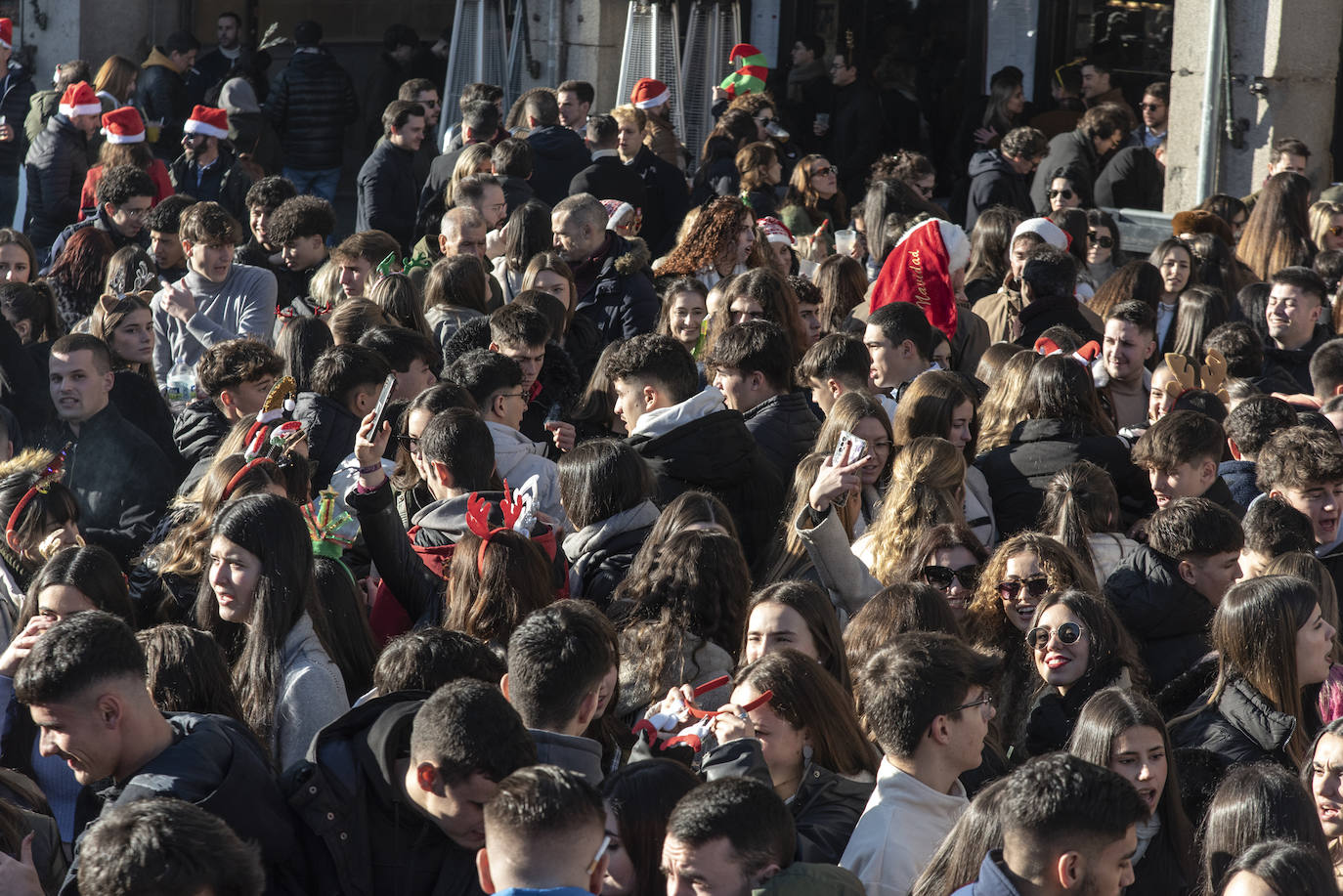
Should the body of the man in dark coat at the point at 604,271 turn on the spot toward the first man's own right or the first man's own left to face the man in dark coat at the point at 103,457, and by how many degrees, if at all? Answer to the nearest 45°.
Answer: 0° — they already face them

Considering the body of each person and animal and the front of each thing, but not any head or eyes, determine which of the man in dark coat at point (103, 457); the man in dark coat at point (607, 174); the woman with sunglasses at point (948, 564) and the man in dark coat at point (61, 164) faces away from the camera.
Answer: the man in dark coat at point (607, 174)

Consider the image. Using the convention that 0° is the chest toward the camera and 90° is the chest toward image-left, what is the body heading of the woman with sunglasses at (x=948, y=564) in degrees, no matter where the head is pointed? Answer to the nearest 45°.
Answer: approximately 0°

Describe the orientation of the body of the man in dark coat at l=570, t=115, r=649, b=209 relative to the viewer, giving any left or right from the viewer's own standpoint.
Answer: facing away from the viewer

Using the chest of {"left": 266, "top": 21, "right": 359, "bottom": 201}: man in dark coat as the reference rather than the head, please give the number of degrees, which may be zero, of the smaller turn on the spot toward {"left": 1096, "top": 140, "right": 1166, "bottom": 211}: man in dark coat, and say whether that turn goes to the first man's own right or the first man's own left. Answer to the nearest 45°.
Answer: approximately 135° to the first man's own right

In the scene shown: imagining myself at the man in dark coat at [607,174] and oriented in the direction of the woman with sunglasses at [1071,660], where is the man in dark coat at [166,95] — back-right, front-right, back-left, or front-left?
back-right

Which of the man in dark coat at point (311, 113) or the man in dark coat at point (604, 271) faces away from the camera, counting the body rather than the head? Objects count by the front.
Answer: the man in dark coat at point (311, 113)
